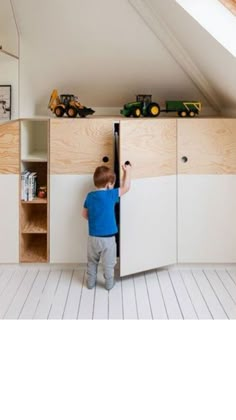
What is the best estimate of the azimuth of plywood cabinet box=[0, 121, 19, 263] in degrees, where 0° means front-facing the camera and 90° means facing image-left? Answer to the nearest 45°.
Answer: approximately 0°

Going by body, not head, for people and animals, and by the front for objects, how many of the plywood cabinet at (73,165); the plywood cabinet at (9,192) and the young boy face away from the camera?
1

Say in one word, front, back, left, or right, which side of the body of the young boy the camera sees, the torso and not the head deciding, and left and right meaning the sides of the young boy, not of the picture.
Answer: back

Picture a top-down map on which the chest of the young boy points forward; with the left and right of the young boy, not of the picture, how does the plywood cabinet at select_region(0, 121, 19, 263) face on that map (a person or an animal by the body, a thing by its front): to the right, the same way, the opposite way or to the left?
the opposite way

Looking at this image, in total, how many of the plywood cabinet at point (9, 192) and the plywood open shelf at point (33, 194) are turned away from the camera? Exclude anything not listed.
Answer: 0

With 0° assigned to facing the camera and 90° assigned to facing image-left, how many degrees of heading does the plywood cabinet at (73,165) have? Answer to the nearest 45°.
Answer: approximately 0°

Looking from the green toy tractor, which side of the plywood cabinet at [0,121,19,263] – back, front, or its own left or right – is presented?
left

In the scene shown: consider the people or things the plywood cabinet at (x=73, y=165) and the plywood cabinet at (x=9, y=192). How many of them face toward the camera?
2
